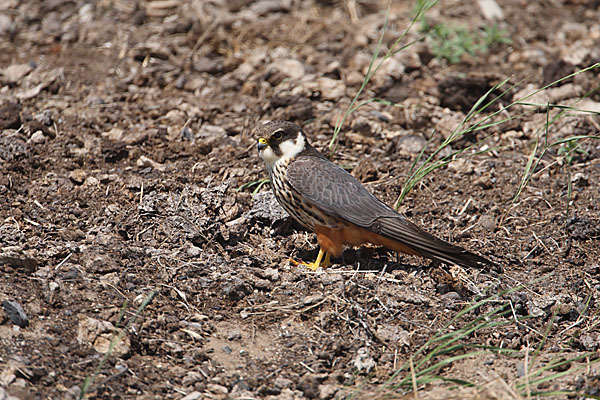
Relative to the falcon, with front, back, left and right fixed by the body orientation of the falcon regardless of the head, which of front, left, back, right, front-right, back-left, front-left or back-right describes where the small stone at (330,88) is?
right

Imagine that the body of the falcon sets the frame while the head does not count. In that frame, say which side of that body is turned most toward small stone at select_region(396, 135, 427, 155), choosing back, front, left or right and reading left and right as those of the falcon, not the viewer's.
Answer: right

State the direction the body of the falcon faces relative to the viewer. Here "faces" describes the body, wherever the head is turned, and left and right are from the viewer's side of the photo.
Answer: facing to the left of the viewer

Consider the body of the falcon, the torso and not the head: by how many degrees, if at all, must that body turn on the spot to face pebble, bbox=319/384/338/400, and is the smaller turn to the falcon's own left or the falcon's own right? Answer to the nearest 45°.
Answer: approximately 90° to the falcon's own left

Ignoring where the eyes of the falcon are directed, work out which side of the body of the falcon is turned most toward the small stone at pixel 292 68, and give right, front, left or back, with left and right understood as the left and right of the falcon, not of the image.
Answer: right

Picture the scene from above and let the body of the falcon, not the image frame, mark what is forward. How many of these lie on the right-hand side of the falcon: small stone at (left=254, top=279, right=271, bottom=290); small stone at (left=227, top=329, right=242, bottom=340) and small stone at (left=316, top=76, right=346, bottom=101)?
1

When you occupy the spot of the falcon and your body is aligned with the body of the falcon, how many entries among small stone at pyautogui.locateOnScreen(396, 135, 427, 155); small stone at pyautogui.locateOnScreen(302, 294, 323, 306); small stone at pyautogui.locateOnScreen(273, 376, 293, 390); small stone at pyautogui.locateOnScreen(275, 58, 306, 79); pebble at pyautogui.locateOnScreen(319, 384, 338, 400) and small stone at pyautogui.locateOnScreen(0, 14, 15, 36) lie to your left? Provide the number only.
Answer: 3

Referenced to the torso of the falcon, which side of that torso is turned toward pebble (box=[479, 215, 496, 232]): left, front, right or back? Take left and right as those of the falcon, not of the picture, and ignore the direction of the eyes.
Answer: back

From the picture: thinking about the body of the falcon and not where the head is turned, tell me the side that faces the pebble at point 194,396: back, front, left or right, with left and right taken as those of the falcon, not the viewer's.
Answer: left

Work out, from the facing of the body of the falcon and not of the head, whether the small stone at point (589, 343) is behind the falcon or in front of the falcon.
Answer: behind

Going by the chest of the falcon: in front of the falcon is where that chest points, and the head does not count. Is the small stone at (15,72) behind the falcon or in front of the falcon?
in front

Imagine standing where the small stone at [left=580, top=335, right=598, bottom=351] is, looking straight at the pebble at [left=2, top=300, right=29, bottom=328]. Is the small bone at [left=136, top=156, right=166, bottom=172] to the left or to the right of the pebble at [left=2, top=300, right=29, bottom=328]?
right

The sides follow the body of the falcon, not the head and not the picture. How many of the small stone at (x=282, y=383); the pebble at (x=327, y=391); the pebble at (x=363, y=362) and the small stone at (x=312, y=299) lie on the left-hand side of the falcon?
4

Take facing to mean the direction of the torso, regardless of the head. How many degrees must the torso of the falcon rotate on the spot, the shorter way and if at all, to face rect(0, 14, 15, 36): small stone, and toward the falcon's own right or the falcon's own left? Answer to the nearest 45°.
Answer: approximately 45° to the falcon's own right

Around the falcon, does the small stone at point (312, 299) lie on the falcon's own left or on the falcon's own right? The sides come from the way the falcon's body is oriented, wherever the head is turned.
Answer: on the falcon's own left
